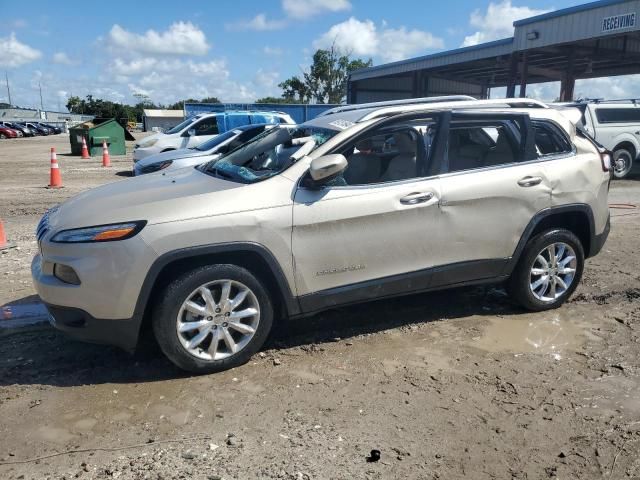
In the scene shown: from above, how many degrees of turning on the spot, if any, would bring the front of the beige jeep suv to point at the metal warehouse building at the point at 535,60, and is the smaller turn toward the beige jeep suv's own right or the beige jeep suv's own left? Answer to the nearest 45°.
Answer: approximately 180°

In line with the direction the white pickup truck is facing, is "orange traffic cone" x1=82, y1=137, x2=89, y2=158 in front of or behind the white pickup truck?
behind

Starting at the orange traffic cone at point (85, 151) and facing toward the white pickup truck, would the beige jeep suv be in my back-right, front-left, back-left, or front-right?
front-right

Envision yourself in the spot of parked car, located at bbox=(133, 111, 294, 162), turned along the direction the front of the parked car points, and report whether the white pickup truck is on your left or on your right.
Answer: on your left

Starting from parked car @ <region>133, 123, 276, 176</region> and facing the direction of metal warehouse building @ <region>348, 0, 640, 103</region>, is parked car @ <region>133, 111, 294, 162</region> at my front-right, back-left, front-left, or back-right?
front-left

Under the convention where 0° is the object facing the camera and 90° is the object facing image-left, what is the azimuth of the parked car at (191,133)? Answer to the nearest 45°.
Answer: approximately 45°

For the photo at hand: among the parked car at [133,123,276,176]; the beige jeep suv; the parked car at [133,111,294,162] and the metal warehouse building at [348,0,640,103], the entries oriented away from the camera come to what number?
0

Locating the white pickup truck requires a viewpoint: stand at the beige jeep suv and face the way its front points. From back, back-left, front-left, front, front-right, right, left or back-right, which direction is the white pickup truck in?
back

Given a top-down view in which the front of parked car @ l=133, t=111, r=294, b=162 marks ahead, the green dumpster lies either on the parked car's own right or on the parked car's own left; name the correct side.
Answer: on the parked car's own right

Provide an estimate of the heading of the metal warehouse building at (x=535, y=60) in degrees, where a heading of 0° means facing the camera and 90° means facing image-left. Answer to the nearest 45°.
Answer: approximately 45°

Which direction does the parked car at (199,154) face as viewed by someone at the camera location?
facing the viewer and to the left of the viewer

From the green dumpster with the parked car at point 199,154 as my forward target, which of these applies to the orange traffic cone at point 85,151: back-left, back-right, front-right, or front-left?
front-right

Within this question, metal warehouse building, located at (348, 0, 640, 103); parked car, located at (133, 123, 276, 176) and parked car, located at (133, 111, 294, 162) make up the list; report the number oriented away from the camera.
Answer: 0
